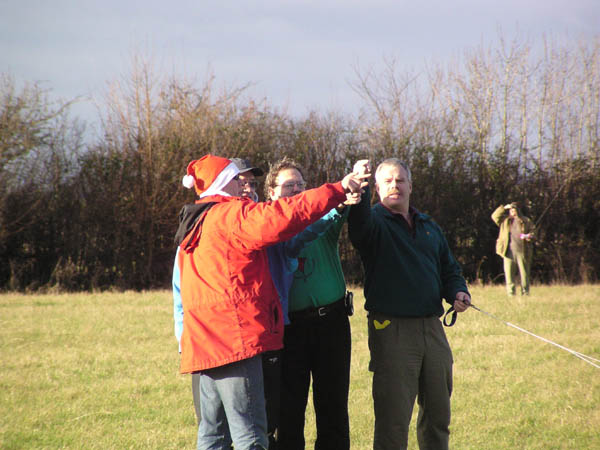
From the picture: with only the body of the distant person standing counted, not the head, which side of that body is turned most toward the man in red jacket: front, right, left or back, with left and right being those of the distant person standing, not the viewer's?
front

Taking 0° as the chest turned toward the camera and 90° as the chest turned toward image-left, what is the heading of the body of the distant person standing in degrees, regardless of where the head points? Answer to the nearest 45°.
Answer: approximately 0°

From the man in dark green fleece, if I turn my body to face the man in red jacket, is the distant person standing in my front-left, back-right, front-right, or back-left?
back-right

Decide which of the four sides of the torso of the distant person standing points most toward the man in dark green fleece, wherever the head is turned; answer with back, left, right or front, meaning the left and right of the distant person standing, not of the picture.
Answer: front

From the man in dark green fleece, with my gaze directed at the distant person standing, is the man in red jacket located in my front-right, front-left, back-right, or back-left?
back-left
